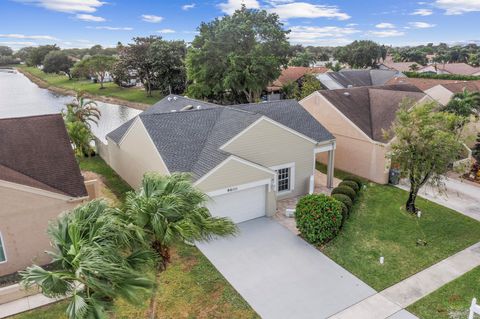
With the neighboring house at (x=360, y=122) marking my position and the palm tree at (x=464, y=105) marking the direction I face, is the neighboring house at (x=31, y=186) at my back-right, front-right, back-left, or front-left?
back-right

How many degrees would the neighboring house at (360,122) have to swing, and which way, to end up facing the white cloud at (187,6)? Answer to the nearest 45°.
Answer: approximately 180°

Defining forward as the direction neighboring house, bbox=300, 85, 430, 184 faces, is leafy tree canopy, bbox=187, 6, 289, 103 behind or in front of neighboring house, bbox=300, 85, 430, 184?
behind

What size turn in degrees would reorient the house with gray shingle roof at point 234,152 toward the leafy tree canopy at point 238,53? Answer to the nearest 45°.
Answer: approximately 135° to its left

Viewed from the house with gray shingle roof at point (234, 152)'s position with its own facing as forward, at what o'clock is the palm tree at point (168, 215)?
The palm tree is roughly at 2 o'clock from the house with gray shingle roof.

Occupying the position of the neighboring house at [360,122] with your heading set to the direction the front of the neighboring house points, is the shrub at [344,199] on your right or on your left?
on your right

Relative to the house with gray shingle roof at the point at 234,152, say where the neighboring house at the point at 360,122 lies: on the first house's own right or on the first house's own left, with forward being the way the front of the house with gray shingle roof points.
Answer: on the first house's own left

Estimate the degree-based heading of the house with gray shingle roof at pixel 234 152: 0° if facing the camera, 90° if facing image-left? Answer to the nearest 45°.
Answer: approximately 315°

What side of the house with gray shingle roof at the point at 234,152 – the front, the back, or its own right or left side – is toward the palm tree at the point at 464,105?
left

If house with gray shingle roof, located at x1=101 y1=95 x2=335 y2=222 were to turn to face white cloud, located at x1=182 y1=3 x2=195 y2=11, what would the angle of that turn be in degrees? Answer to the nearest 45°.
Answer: approximately 135° to its left

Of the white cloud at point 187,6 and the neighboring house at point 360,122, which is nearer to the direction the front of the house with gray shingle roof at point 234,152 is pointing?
the neighboring house

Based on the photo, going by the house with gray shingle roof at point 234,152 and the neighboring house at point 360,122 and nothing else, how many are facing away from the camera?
0

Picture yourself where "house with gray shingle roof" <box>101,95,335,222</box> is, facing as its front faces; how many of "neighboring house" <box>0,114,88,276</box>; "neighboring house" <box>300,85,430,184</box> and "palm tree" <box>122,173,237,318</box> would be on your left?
1

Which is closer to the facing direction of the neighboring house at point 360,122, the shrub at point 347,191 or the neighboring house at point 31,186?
the shrub

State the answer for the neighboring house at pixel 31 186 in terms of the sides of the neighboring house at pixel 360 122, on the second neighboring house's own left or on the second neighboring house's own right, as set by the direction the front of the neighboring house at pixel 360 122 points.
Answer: on the second neighboring house's own right

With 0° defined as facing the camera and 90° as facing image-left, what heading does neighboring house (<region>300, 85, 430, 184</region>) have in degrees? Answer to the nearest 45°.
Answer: approximately 315°
